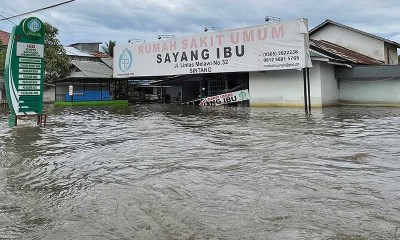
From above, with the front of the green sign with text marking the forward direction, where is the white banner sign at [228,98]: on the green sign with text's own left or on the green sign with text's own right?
on the green sign with text's own left

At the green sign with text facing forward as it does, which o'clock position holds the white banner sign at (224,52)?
The white banner sign is roughly at 8 o'clock from the green sign with text.

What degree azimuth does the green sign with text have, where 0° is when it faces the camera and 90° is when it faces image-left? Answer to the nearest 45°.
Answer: approximately 0°

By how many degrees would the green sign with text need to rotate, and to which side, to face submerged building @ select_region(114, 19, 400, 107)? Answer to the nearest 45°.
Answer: approximately 90° to its left

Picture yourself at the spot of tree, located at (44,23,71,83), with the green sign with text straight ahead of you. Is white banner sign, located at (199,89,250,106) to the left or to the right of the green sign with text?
left

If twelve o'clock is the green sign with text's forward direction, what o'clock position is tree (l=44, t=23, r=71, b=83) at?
The tree is roughly at 6 o'clock from the green sign with text.
